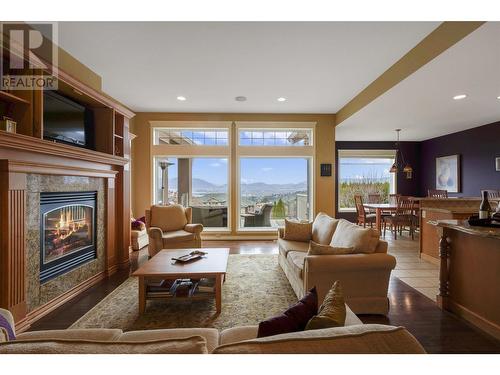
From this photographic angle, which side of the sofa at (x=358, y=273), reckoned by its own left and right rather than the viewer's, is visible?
left

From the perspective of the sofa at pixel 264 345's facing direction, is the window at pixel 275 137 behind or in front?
in front

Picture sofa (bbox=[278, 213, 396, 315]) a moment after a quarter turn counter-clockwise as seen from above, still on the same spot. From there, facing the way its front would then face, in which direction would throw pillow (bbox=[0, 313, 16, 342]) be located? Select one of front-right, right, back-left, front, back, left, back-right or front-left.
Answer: front-right

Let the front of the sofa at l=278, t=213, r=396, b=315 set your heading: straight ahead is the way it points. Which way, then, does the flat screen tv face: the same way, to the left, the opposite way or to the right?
the opposite way

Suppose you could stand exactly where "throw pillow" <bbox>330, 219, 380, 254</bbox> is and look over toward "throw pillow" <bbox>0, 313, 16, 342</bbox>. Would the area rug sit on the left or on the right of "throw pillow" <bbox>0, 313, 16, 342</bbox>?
right

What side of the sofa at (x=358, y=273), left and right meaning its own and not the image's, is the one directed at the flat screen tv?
front

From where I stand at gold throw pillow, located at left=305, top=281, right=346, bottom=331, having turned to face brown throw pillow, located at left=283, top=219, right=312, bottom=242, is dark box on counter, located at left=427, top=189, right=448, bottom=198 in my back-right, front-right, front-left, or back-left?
front-right

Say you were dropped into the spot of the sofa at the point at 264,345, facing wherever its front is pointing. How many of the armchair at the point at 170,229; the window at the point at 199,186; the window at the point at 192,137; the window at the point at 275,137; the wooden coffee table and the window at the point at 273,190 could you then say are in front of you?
6

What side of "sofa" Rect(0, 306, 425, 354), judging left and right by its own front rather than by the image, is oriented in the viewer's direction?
back

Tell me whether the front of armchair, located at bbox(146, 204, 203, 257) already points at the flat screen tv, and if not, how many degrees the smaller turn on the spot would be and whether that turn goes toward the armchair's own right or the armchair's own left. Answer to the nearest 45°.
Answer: approximately 90° to the armchair's own right

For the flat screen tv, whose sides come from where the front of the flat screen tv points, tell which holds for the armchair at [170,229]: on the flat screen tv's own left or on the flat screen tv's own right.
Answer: on the flat screen tv's own left

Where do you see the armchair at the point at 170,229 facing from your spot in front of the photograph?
facing the viewer and to the right of the viewer

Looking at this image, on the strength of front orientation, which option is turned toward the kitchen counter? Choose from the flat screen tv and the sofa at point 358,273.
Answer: the flat screen tv

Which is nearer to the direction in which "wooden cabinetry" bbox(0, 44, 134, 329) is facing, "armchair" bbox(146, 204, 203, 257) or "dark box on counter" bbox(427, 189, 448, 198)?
the dark box on counter

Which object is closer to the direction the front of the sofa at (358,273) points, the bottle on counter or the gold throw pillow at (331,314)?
the gold throw pillow

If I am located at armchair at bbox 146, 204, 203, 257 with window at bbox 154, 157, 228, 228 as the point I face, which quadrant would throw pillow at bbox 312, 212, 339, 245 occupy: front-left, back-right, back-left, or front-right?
back-right

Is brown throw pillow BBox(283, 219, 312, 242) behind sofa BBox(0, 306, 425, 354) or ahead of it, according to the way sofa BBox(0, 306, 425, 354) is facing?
ahead
